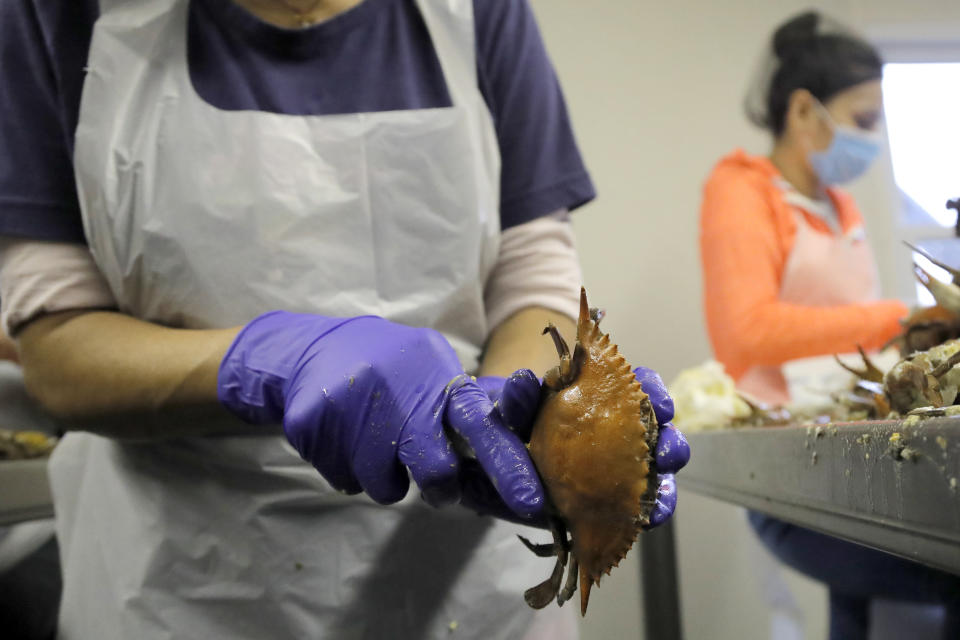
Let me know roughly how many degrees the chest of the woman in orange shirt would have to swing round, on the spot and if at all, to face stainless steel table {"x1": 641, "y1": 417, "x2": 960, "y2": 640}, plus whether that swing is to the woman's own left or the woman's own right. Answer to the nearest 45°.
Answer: approximately 45° to the woman's own right

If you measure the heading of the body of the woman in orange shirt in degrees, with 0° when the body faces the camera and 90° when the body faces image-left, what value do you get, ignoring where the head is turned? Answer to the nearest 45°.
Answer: approximately 315°

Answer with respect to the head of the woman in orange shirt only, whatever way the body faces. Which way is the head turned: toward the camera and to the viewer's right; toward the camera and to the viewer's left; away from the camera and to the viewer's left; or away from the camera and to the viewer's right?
toward the camera and to the viewer's right
